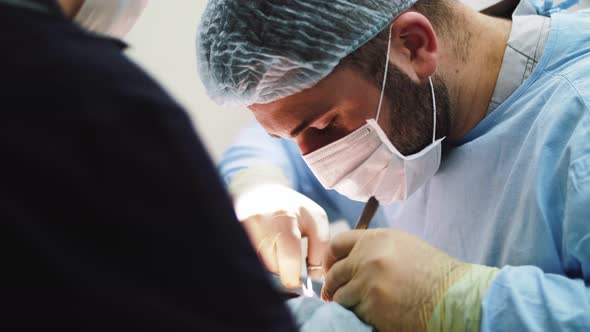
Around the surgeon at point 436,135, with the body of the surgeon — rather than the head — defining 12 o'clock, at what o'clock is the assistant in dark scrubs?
The assistant in dark scrubs is roughly at 11 o'clock from the surgeon.

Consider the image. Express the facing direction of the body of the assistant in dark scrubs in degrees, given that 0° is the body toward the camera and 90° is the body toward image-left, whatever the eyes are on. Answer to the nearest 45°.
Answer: approximately 270°

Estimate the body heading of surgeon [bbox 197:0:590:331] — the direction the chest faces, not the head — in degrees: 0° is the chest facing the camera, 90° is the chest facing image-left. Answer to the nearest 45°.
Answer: approximately 45°
